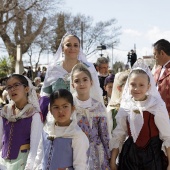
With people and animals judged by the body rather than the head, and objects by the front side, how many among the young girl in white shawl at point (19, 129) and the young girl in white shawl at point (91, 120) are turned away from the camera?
0

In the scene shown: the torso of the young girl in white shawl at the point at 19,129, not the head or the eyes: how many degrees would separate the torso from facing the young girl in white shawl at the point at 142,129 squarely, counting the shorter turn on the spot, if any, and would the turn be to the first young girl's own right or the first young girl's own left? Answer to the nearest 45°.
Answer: approximately 135° to the first young girl's own left

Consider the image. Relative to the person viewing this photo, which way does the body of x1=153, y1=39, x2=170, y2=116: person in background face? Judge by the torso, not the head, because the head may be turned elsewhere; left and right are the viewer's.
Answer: facing the viewer and to the left of the viewer

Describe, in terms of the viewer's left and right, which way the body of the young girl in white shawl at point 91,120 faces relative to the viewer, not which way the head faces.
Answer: facing the viewer

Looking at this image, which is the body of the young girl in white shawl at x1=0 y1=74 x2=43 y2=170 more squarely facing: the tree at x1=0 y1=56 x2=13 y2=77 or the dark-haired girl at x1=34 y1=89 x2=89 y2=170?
the dark-haired girl

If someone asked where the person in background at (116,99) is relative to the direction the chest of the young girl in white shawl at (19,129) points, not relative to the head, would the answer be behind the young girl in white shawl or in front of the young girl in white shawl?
behind

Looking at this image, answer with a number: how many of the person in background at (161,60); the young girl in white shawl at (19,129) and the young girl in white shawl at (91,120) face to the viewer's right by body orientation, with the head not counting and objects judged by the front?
0

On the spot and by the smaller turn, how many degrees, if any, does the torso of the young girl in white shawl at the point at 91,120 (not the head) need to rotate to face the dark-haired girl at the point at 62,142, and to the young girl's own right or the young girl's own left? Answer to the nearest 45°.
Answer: approximately 45° to the young girl's own right

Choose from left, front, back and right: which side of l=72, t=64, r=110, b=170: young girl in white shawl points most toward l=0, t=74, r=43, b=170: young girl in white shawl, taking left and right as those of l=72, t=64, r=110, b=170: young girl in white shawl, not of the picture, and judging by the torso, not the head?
right

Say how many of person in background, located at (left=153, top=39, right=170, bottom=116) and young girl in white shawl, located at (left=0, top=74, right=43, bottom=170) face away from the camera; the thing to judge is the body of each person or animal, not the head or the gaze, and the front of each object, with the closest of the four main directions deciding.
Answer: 0

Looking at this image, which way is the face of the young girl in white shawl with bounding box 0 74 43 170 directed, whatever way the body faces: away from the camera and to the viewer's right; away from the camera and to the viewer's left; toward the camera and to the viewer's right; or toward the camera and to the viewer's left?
toward the camera and to the viewer's left

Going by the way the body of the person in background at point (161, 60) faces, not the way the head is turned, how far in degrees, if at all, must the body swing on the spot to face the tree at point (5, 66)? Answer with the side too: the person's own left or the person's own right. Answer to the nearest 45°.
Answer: approximately 90° to the person's own right

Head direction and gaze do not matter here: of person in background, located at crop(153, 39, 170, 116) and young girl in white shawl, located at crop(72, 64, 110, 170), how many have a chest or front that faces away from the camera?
0

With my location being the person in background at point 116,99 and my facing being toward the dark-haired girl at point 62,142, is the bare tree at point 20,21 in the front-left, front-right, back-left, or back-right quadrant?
back-right

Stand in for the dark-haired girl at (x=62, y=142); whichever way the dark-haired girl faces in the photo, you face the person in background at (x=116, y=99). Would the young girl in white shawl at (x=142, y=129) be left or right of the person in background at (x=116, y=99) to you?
right

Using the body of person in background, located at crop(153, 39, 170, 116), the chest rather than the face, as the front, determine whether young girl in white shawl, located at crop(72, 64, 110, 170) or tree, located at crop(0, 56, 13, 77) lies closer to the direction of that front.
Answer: the young girl in white shawl

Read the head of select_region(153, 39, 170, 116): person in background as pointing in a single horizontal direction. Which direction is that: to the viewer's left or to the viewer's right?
to the viewer's left

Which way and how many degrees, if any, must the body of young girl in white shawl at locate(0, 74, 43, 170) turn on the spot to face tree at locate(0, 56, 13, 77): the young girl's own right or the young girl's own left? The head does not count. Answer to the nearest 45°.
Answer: approximately 135° to the young girl's own right

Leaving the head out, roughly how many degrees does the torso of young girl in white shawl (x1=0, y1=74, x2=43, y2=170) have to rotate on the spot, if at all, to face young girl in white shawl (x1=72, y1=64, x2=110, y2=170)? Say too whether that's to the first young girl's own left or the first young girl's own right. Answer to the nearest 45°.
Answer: approximately 135° to the first young girl's own left
